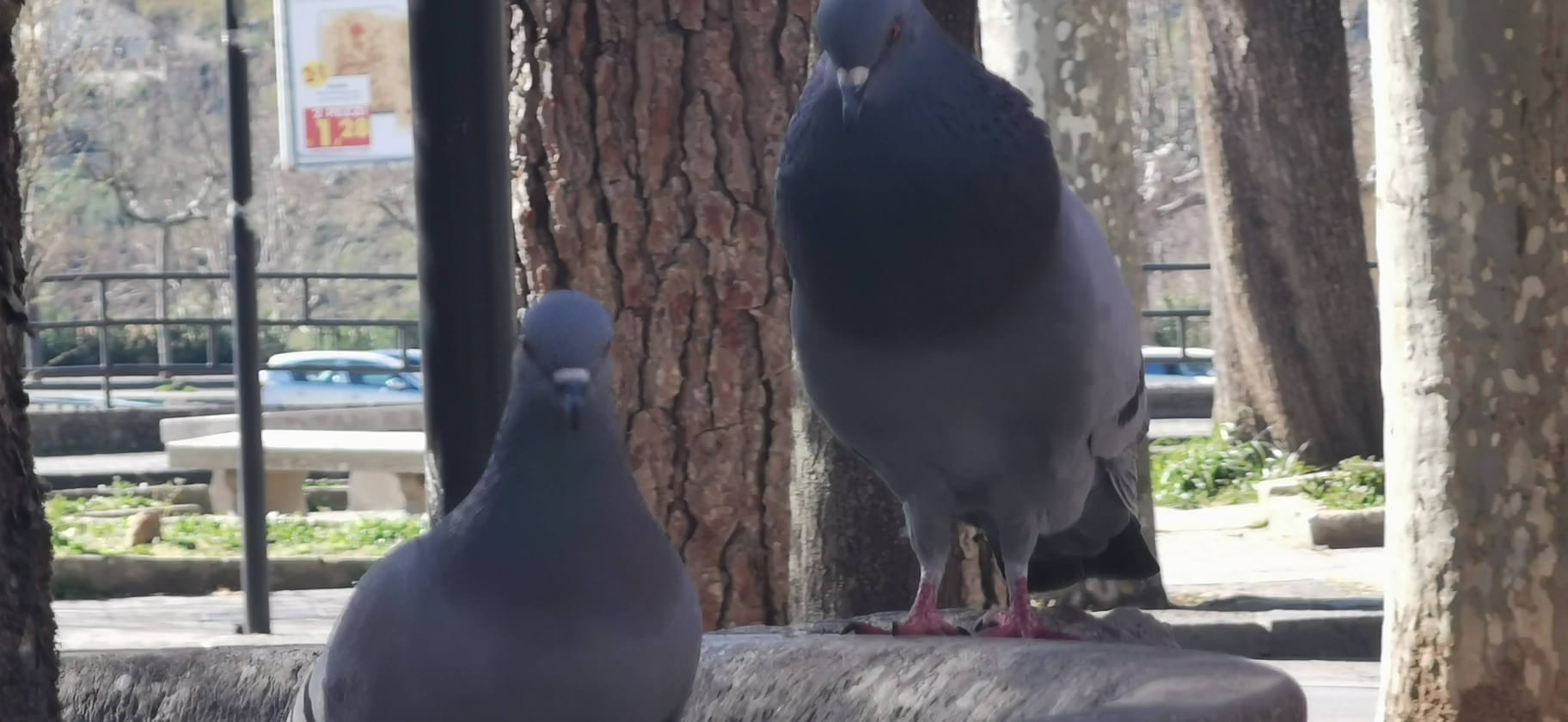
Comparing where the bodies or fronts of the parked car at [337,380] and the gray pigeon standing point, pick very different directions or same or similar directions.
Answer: very different directions

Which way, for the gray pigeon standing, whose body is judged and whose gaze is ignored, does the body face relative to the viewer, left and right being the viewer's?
facing the viewer and to the left of the viewer

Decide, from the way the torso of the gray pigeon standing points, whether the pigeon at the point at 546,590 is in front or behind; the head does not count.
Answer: in front

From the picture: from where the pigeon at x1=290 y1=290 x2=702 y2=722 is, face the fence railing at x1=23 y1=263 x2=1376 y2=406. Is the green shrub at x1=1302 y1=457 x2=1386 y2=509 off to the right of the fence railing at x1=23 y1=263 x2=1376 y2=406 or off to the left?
right

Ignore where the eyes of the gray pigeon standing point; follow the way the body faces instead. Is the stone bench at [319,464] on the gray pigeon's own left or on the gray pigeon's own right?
on the gray pigeon's own right

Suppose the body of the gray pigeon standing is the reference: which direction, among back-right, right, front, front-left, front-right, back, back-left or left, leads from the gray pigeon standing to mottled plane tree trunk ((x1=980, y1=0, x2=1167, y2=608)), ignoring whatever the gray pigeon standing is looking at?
back-right

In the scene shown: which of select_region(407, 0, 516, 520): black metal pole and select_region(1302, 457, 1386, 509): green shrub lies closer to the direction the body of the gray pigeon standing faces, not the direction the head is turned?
the black metal pole
